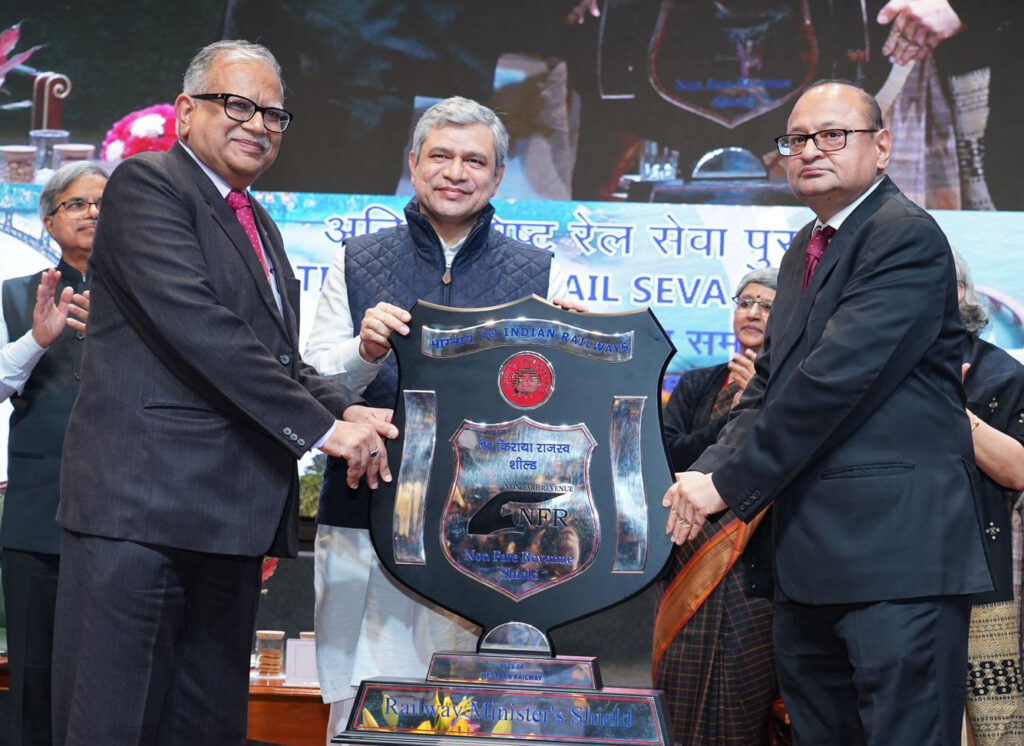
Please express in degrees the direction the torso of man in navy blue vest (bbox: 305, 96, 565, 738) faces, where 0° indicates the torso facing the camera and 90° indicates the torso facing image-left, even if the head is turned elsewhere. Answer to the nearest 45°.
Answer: approximately 0°

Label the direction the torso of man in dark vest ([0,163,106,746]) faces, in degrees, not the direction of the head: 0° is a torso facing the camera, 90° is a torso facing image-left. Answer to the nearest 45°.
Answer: approximately 315°

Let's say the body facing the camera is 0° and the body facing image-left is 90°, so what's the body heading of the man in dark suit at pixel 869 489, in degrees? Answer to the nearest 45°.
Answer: approximately 45°
